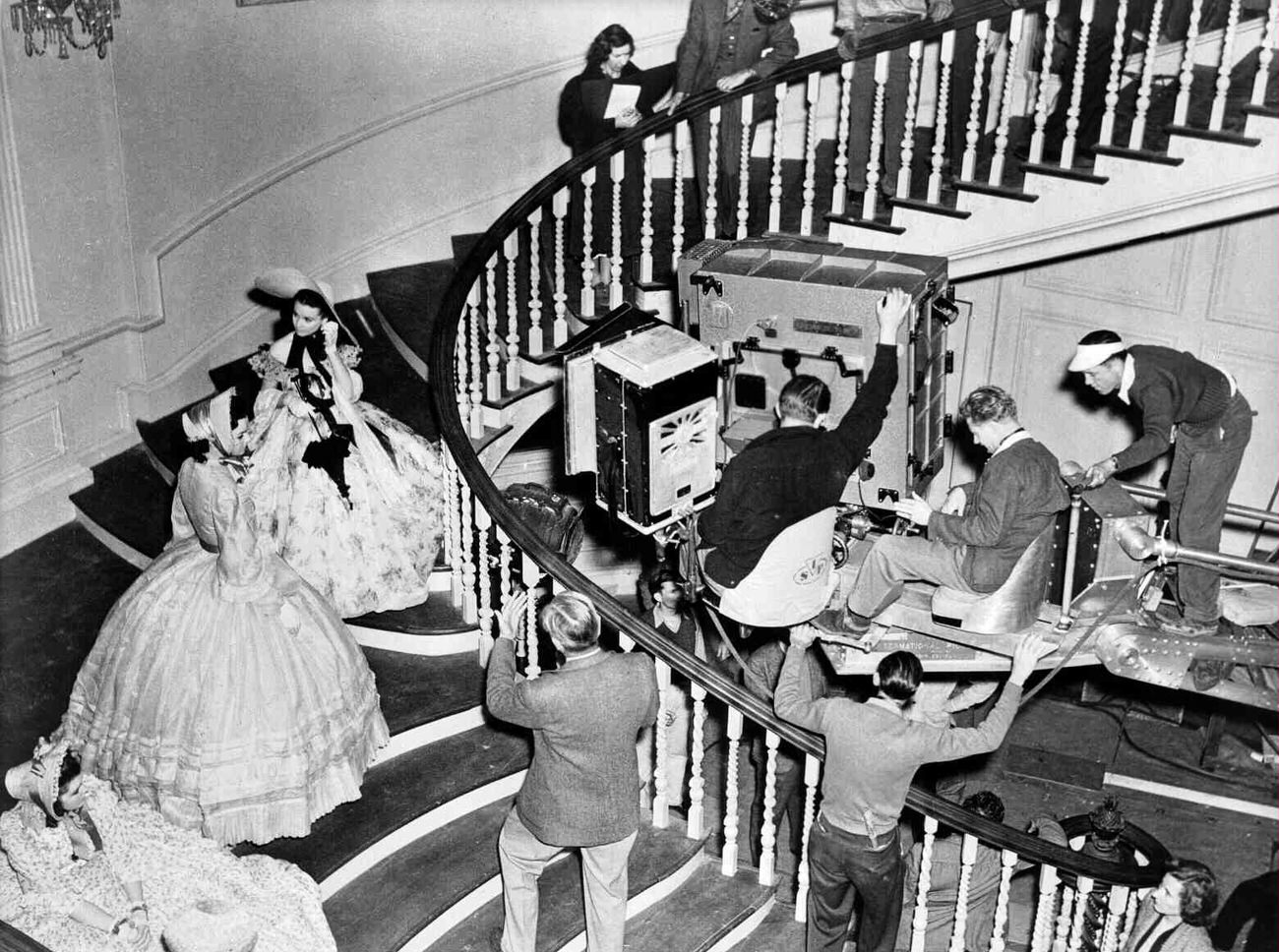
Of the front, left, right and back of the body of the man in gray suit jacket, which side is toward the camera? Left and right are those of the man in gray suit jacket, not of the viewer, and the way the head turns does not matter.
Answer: back

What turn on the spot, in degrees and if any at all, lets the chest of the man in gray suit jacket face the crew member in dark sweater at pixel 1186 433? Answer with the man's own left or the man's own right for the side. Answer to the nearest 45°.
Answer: approximately 45° to the man's own right

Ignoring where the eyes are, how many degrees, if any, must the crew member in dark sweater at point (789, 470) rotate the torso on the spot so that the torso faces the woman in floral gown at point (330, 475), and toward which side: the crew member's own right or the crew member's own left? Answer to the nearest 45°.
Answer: approximately 90° to the crew member's own left

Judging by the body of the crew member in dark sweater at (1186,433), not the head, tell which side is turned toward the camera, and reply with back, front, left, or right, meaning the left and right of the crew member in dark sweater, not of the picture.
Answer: left

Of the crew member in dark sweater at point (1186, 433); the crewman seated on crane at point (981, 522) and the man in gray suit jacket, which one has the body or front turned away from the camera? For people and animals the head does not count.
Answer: the man in gray suit jacket

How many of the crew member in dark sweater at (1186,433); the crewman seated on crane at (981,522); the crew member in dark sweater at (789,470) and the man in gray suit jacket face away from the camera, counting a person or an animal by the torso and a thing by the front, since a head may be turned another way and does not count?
2

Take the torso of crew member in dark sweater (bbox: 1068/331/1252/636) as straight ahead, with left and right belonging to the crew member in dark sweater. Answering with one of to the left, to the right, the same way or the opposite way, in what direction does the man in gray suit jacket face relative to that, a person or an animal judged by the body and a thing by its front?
to the right

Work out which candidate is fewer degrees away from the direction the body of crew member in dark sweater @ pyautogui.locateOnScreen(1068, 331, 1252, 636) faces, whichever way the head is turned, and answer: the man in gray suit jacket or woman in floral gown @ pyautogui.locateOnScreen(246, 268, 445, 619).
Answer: the woman in floral gown

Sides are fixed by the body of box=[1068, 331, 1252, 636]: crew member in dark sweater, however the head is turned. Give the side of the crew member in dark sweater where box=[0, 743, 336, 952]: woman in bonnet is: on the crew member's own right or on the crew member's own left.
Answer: on the crew member's own left

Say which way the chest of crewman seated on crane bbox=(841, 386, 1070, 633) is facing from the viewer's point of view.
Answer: to the viewer's left

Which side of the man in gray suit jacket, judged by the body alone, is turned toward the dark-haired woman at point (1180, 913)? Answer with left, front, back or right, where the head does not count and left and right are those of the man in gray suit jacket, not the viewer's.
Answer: right

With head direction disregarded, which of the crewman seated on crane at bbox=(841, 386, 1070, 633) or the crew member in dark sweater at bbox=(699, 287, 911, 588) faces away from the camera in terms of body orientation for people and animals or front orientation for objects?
the crew member in dark sweater

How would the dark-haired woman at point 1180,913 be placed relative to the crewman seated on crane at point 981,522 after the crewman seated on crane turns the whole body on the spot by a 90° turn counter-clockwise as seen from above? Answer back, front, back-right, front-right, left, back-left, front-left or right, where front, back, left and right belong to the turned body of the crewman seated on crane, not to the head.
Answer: front-left

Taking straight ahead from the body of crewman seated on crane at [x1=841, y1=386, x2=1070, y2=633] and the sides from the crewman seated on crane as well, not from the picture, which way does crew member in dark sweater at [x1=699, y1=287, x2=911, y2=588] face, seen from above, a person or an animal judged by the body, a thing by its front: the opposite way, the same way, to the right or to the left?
to the right

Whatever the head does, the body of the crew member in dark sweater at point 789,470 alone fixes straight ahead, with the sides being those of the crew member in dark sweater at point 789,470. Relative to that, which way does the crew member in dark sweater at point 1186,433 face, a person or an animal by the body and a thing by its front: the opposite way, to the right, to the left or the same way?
to the left

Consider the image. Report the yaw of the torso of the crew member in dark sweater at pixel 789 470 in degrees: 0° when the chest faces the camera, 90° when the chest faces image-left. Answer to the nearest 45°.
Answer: approximately 180°
